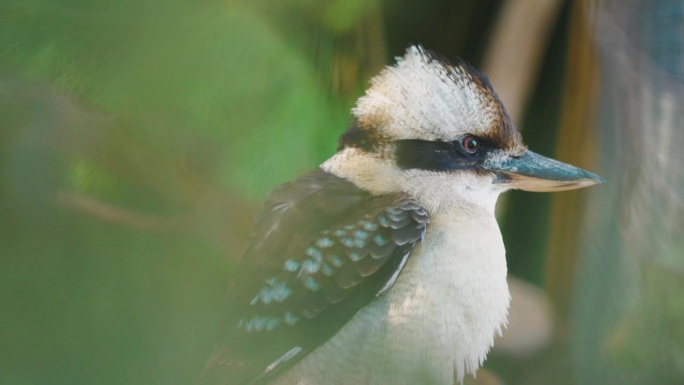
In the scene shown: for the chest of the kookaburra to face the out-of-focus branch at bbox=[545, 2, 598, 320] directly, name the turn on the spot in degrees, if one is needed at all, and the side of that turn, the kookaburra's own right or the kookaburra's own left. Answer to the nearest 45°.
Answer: approximately 45° to the kookaburra's own left

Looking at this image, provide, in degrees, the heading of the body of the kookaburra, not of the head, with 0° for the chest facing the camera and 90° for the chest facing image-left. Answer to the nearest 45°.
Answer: approximately 270°
